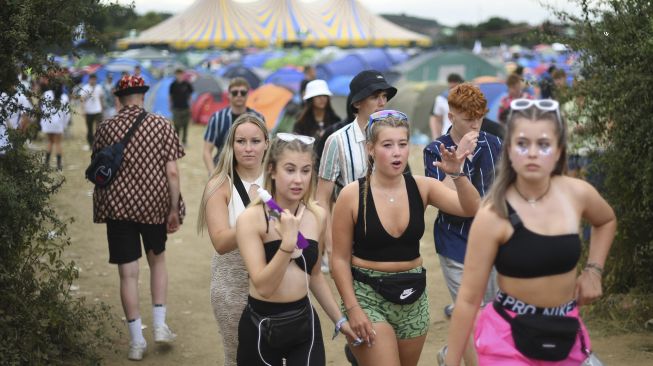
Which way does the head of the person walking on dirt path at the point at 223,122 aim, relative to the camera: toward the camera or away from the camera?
toward the camera

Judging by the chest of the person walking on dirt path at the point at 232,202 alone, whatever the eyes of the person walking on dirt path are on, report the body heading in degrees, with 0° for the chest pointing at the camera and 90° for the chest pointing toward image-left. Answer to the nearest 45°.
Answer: approximately 315°

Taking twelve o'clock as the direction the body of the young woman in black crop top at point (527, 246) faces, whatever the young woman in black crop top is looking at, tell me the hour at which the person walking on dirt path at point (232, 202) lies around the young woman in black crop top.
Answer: The person walking on dirt path is roughly at 4 o'clock from the young woman in black crop top.

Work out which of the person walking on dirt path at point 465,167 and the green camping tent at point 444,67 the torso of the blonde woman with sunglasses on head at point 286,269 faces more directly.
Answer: the person walking on dirt path

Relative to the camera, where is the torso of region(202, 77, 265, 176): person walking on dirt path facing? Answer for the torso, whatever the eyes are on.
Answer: toward the camera

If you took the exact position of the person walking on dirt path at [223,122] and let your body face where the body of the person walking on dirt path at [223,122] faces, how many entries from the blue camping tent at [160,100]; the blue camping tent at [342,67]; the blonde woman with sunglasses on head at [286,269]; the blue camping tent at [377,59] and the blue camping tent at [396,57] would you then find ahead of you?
1

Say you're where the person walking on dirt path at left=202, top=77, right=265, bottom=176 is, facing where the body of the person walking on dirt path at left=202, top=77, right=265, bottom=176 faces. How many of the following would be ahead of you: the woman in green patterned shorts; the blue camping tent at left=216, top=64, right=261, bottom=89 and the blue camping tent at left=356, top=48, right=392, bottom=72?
1

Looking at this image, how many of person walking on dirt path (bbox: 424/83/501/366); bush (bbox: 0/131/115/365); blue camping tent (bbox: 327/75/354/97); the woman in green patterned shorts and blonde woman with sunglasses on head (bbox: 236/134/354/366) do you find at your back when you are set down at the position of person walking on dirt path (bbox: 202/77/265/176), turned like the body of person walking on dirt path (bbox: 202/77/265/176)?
1
